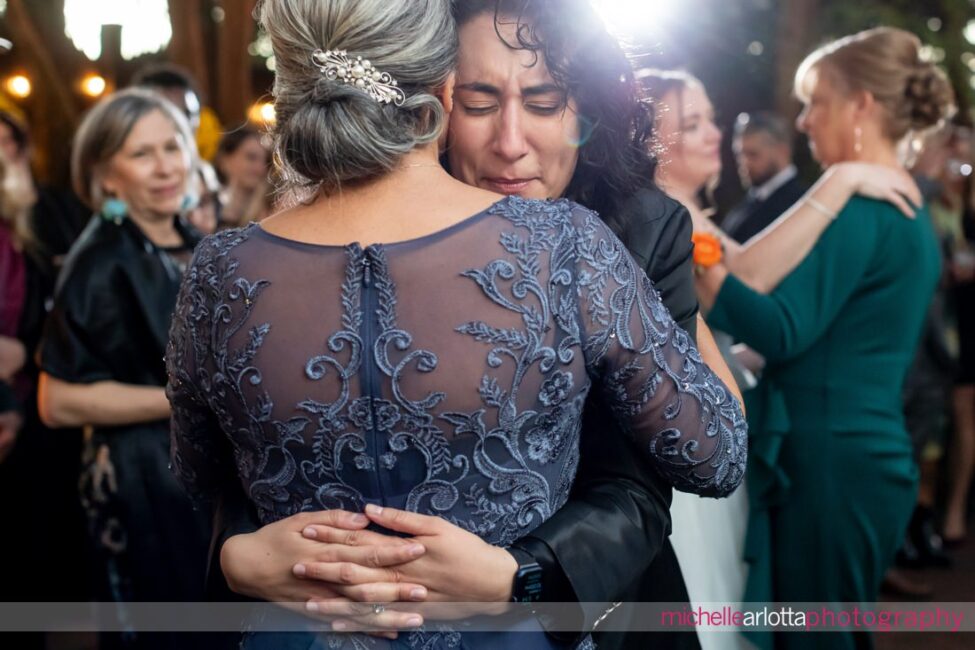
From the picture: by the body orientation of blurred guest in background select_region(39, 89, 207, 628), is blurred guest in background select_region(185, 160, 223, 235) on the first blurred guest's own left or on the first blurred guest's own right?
on the first blurred guest's own left

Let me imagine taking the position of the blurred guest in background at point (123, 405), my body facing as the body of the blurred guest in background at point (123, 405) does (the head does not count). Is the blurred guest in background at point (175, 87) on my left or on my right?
on my left

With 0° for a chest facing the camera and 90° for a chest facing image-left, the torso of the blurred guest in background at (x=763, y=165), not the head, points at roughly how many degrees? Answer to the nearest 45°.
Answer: approximately 45°

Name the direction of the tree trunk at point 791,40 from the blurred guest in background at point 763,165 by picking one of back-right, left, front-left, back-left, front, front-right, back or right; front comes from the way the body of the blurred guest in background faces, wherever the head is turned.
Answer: back-right

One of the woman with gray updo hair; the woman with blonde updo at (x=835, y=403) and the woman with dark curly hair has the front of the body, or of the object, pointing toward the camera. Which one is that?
the woman with dark curly hair

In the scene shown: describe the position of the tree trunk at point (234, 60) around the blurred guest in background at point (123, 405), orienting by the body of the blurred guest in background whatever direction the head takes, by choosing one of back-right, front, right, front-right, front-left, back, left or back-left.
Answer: back-left

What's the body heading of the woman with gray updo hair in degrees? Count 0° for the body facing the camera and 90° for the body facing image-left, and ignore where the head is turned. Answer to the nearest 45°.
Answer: approximately 180°

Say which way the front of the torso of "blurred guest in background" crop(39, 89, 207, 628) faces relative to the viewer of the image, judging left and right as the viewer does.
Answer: facing the viewer and to the right of the viewer

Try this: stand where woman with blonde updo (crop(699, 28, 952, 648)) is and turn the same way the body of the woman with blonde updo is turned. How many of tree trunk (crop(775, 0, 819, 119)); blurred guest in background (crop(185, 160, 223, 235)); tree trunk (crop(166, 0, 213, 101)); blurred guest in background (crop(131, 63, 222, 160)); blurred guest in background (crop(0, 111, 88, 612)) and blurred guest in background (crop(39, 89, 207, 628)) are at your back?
0

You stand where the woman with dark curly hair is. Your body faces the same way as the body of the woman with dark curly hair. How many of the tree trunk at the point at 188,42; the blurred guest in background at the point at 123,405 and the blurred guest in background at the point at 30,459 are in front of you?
0

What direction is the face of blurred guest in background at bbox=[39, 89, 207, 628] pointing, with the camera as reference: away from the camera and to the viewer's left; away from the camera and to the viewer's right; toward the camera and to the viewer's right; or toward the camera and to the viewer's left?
toward the camera and to the viewer's right

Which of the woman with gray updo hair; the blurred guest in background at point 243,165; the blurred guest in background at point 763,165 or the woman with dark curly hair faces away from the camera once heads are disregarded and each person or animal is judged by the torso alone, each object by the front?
the woman with gray updo hair

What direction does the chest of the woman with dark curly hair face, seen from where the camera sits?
toward the camera

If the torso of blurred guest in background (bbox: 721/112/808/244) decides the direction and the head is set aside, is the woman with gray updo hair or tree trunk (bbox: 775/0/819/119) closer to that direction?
the woman with gray updo hair

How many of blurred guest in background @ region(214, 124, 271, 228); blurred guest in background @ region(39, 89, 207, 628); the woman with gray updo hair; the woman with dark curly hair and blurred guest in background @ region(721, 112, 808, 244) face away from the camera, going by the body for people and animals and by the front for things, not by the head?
1

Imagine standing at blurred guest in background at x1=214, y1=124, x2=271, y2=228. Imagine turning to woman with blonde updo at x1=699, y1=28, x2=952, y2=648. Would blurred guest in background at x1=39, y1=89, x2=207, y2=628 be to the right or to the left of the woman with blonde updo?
right

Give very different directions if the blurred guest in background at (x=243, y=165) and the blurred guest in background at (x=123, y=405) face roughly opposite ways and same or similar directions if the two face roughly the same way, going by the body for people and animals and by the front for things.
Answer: same or similar directions

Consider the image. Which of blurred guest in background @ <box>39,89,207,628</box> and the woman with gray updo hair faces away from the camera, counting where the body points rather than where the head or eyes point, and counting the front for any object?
the woman with gray updo hair

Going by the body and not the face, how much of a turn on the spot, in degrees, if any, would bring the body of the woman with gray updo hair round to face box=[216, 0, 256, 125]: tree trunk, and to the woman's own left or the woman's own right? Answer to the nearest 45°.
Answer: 0° — they already face it

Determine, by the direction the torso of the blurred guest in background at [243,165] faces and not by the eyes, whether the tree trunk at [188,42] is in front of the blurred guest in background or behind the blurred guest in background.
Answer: behind

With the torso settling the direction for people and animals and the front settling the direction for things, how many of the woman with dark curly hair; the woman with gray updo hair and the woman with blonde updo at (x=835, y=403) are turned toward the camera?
1
